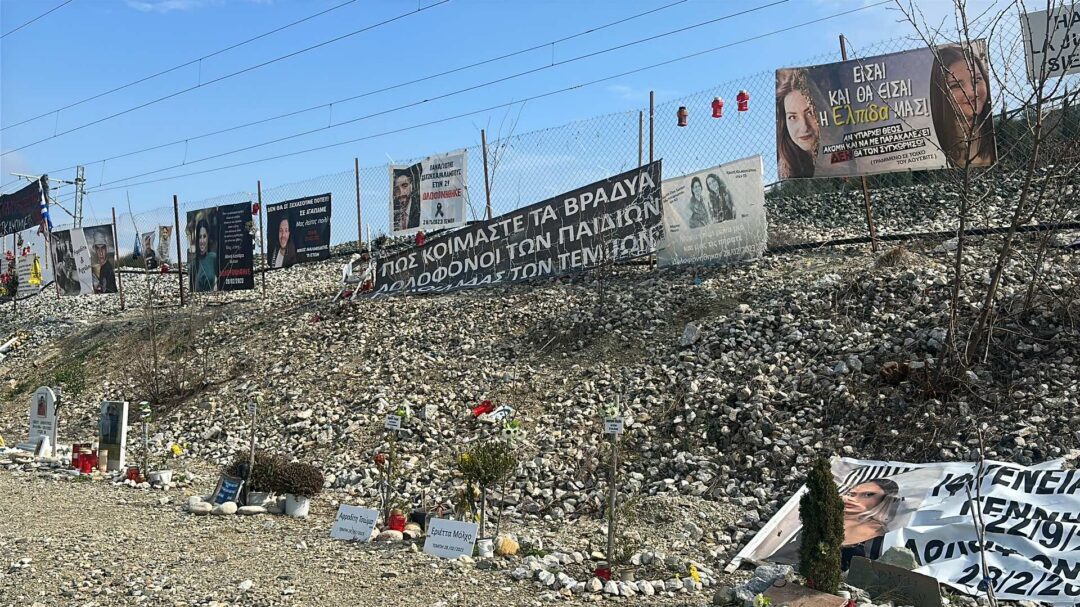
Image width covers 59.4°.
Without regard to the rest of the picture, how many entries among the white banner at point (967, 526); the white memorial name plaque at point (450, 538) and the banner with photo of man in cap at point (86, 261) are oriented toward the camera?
3

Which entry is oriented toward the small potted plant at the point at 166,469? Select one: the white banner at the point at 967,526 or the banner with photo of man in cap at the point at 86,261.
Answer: the banner with photo of man in cap

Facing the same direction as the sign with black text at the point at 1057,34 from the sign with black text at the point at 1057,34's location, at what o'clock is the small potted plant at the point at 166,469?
The small potted plant is roughly at 2 o'clock from the sign with black text.

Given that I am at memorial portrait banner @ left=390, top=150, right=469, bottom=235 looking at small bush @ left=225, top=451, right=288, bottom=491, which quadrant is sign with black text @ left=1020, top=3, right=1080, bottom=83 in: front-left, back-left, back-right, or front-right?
front-left

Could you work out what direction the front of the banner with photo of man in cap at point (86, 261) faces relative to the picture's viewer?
facing the viewer

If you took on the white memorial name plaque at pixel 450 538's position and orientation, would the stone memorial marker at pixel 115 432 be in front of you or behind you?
behind

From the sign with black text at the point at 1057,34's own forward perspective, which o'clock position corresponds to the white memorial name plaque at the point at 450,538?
The white memorial name plaque is roughly at 1 o'clock from the sign with black text.

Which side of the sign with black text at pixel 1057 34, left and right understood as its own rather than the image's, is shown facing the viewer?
front

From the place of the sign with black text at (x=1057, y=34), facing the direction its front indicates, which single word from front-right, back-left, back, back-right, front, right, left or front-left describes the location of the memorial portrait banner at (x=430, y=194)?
right

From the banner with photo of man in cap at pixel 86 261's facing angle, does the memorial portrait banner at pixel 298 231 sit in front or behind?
in front

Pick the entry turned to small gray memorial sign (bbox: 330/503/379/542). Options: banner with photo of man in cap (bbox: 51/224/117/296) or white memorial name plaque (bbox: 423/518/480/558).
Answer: the banner with photo of man in cap

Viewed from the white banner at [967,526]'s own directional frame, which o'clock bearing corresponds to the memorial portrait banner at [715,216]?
The memorial portrait banner is roughly at 5 o'clock from the white banner.

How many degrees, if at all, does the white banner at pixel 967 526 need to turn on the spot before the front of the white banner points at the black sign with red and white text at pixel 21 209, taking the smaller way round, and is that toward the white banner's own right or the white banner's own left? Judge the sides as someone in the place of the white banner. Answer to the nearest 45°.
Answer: approximately 135° to the white banner's own right

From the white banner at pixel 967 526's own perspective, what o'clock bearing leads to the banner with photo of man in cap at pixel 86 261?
The banner with photo of man in cap is roughly at 4 o'clock from the white banner.

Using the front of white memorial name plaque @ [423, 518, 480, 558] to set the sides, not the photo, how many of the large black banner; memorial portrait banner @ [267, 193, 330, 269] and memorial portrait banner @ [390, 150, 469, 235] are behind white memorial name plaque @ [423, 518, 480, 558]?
3

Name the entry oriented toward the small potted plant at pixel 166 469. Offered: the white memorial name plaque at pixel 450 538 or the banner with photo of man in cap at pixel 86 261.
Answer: the banner with photo of man in cap

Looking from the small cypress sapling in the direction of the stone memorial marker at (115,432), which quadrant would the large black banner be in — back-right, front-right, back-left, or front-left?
front-right

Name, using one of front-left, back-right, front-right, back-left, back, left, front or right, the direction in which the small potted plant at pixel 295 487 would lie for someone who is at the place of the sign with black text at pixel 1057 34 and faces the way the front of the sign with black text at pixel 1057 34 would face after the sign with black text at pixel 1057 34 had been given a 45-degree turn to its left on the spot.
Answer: right

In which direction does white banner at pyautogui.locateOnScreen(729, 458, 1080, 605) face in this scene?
toward the camera
